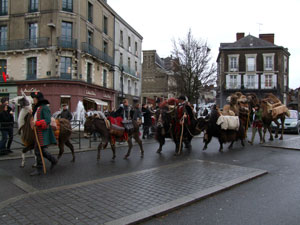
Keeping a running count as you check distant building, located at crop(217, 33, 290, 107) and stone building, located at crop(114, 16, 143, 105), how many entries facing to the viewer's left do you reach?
0

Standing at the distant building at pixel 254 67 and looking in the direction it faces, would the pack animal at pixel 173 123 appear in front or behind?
in front

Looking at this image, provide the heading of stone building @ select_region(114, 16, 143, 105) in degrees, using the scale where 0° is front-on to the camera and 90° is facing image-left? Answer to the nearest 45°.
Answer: approximately 315°

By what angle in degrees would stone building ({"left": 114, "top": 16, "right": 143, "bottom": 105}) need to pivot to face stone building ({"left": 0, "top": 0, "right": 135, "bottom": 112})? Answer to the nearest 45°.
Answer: approximately 90° to its right

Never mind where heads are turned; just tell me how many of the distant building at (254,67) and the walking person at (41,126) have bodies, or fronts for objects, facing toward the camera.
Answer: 1

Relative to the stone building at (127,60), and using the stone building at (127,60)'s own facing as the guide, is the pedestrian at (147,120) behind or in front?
in front

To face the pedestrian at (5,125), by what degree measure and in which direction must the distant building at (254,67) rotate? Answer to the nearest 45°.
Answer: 0° — it already faces them

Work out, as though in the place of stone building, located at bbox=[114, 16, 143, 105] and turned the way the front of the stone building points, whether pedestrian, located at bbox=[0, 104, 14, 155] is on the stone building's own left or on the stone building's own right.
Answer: on the stone building's own right
